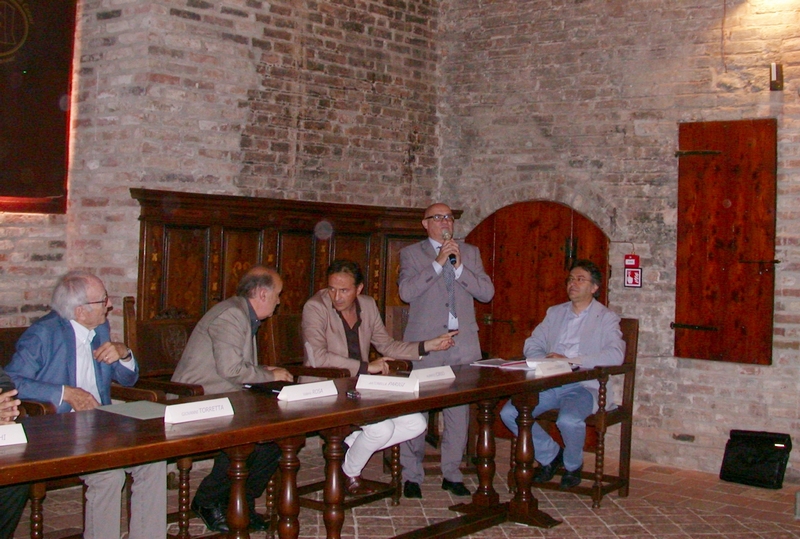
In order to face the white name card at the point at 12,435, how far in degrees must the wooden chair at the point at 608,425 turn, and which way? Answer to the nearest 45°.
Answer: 0° — it already faces it

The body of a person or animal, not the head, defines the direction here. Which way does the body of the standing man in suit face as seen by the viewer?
toward the camera

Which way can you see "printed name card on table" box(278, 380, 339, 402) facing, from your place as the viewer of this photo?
facing the viewer and to the right of the viewer

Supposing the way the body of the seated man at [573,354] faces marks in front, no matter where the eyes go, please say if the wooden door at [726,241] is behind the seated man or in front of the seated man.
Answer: behind

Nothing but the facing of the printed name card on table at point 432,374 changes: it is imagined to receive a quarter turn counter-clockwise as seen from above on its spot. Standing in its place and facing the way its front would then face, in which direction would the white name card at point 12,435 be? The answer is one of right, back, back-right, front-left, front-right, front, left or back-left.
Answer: back

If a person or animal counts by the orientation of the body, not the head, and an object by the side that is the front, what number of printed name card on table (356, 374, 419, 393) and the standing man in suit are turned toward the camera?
2

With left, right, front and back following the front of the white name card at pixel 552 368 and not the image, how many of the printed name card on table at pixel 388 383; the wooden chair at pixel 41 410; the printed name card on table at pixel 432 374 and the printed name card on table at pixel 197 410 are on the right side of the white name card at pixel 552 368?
4

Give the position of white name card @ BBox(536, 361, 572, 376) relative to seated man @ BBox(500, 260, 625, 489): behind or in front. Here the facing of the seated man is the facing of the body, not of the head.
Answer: in front

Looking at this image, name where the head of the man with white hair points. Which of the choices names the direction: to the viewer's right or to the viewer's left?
to the viewer's right

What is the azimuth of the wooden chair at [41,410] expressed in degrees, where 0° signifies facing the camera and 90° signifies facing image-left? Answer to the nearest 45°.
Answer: approximately 315°

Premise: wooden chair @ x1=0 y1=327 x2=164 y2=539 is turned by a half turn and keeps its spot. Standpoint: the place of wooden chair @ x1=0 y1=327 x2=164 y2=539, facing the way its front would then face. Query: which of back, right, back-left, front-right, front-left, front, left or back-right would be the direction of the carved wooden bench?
right
